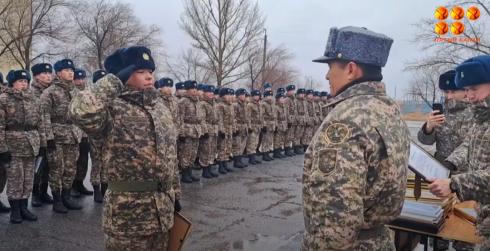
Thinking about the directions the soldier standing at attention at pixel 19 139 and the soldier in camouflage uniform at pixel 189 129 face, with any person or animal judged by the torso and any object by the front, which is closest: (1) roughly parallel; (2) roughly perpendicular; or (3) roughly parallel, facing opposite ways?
roughly parallel

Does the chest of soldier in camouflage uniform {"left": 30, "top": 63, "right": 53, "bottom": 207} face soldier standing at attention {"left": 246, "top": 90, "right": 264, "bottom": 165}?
no

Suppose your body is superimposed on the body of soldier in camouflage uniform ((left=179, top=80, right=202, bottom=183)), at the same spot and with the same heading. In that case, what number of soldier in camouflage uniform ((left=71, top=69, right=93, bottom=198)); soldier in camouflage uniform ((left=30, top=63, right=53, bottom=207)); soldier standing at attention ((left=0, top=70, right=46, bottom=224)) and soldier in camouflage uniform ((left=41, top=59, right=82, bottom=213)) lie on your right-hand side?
4

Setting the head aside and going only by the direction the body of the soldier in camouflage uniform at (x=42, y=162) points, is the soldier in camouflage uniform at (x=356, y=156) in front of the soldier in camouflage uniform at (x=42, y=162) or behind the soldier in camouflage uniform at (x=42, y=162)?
in front

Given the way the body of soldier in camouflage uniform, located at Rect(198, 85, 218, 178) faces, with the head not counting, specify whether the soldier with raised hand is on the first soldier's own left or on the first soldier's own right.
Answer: on the first soldier's own right

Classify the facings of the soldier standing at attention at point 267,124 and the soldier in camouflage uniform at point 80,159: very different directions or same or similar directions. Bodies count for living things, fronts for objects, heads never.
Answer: same or similar directions

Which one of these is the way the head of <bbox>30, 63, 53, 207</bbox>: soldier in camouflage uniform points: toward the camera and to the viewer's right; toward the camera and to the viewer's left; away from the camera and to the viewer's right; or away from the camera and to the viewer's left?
toward the camera and to the viewer's right

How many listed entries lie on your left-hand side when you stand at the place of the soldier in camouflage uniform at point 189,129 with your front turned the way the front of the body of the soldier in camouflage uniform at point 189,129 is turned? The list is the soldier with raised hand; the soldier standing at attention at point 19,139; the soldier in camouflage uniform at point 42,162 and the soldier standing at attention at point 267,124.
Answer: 1

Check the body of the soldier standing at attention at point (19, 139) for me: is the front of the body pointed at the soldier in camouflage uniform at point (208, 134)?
no

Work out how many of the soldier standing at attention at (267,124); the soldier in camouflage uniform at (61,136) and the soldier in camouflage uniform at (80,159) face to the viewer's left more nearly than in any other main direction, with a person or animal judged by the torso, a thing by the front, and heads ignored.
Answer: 0

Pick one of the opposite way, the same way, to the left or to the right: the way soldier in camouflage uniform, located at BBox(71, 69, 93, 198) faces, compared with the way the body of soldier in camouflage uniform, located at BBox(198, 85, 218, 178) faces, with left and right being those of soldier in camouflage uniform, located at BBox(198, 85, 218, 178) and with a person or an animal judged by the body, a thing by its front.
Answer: the same way

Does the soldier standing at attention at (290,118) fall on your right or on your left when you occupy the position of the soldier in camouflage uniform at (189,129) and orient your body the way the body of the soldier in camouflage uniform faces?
on your left

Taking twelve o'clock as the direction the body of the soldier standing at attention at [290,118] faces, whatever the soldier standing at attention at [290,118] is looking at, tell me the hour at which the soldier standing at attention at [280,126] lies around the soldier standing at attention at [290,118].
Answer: the soldier standing at attention at [280,126] is roughly at 2 o'clock from the soldier standing at attention at [290,118].

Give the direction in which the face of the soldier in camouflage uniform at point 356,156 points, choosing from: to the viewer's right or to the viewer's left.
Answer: to the viewer's left

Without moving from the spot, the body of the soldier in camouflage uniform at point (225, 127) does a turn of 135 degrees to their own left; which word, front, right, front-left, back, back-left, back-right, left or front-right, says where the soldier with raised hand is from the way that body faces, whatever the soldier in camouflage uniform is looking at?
back

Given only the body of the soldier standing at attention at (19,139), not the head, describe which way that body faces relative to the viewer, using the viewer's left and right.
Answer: facing the viewer and to the right of the viewer

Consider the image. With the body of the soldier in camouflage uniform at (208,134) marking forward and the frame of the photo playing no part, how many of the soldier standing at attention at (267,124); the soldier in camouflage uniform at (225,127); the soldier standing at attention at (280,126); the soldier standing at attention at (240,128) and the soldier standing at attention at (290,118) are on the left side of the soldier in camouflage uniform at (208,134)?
5

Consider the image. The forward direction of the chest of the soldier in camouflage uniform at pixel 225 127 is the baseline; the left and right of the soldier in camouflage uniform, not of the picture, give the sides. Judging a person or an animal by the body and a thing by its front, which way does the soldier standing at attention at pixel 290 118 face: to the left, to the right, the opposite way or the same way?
the same way

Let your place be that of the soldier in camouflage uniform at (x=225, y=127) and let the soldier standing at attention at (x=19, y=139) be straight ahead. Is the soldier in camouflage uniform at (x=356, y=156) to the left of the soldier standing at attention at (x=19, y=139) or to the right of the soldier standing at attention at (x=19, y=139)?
left
